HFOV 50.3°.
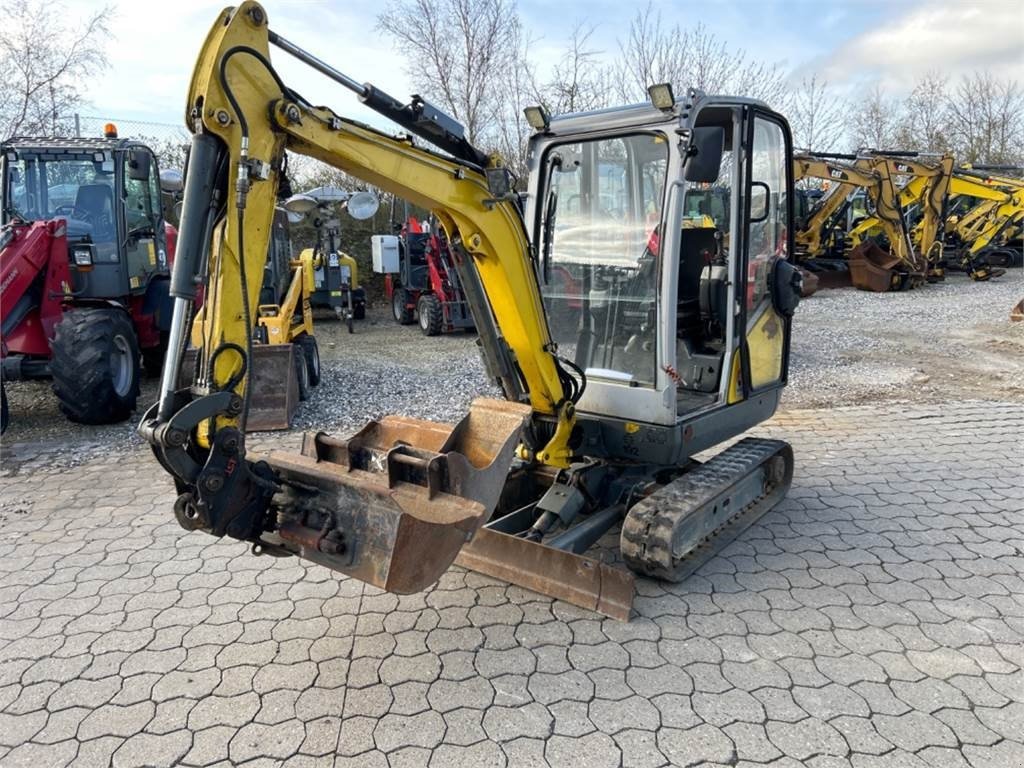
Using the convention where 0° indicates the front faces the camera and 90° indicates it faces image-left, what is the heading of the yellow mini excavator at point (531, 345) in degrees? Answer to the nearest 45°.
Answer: approximately 45°

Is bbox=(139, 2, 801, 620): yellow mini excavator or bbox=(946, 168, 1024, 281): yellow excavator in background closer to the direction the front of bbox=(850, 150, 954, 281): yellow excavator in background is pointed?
the yellow mini excavator

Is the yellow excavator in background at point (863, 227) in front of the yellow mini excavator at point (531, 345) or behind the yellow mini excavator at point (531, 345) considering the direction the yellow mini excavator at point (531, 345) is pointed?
behind

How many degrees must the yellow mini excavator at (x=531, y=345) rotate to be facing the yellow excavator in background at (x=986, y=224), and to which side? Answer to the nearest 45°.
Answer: approximately 180°
